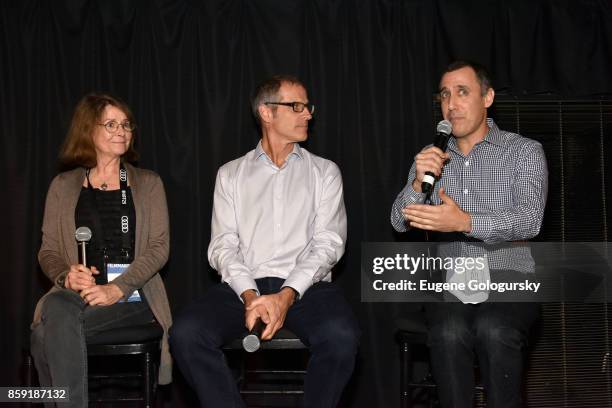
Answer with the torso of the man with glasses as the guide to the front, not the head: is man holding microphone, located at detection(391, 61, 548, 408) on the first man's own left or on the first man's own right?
on the first man's own left

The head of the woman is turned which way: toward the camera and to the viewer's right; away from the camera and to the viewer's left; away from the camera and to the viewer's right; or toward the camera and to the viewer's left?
toward the camera and to the viewer's right

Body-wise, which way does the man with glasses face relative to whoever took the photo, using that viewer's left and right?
facing the viewer

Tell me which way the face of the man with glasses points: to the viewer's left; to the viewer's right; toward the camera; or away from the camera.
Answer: to the viewer's right

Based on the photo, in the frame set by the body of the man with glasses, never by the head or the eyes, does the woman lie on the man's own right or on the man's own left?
on the man's own right
